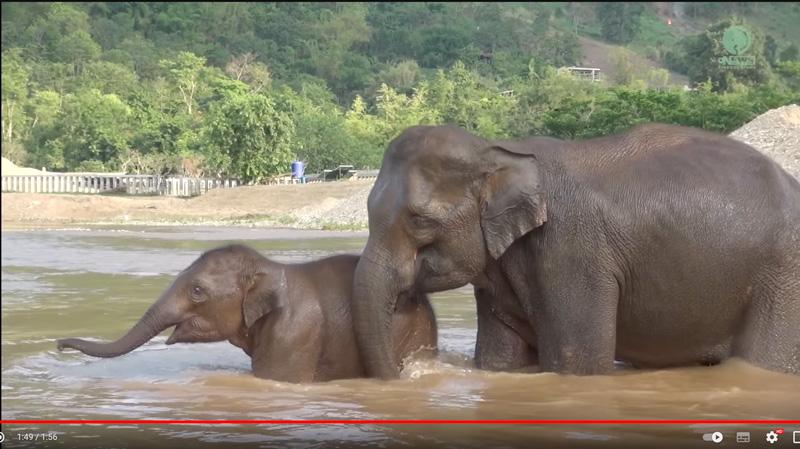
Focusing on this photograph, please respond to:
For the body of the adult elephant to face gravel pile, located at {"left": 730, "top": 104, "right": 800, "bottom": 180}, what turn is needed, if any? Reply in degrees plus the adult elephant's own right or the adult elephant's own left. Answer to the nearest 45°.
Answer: approximately 90° to the adult elephant's own right

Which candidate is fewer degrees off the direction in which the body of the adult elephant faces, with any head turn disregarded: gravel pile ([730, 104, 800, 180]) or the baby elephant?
the baby elephant

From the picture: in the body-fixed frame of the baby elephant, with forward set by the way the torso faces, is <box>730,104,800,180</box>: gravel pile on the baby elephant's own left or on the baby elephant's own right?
on the baby elephant's own right

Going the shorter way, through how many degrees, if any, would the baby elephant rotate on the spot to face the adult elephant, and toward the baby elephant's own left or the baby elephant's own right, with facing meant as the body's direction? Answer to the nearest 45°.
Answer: approximately 180°

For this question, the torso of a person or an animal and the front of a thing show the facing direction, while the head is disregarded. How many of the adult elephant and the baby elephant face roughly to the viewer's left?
2

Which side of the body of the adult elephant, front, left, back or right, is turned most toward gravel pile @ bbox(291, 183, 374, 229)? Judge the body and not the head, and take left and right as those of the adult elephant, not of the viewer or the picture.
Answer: right

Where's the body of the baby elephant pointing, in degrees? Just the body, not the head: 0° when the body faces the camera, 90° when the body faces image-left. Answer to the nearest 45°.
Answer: approximately 90°

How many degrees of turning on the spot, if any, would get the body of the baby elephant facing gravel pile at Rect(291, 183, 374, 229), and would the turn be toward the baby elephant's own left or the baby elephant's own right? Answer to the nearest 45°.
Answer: approximately 90° to the baby elephant's own right

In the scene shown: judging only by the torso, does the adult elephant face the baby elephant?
yes

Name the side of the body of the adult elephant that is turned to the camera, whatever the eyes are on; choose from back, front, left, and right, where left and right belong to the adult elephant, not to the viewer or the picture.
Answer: left
